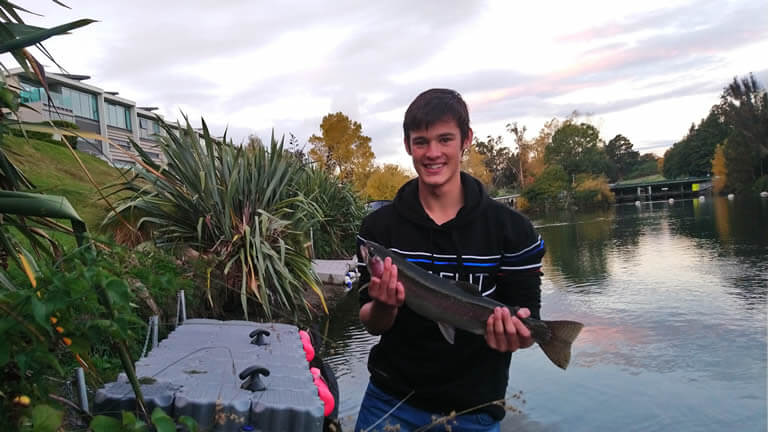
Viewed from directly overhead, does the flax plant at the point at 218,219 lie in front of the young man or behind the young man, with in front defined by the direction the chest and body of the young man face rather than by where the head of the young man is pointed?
behind

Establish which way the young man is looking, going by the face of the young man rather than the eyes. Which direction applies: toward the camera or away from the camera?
toward the camera

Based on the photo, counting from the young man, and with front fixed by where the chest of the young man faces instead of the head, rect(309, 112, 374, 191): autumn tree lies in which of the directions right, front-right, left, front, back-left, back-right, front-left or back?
back

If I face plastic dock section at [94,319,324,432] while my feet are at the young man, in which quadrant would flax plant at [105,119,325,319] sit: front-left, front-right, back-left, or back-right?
front-right

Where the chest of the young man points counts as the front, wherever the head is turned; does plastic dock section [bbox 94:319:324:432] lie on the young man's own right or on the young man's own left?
on the young man's own right

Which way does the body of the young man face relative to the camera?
toward the camera
